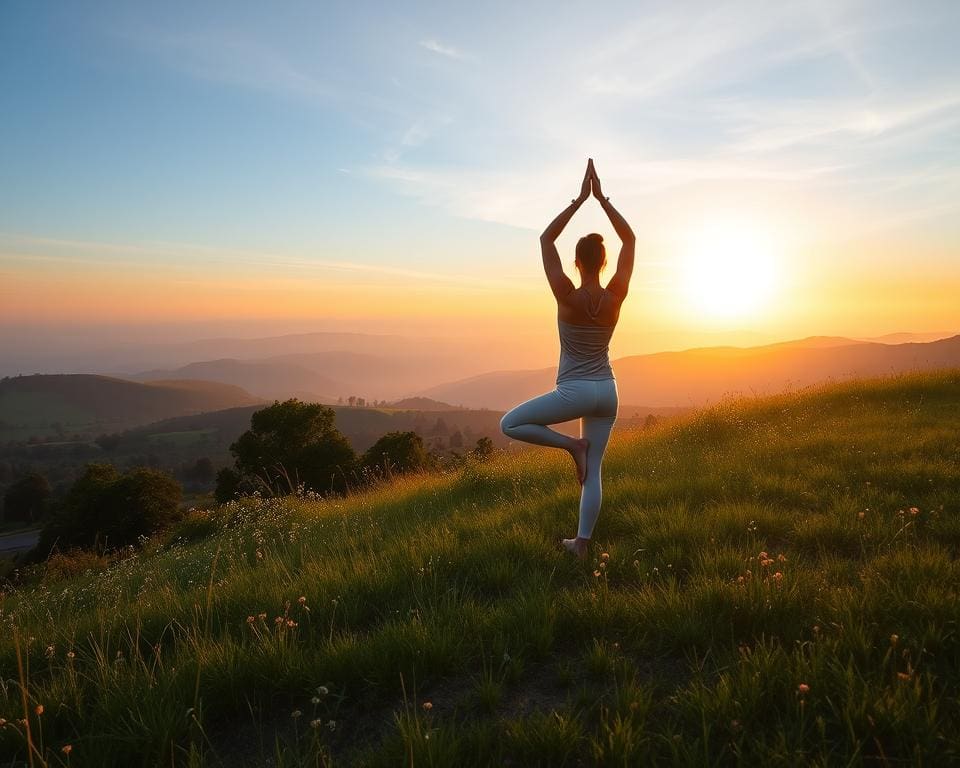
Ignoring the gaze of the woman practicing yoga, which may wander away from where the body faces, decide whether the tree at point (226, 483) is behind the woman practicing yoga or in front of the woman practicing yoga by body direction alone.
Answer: in front

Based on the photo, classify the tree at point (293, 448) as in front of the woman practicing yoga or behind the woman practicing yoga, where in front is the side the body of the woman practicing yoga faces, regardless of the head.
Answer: in front

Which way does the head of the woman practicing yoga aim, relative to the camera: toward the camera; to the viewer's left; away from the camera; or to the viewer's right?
away from the camera

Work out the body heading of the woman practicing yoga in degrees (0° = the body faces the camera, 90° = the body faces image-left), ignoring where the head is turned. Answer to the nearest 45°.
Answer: approximately 180°

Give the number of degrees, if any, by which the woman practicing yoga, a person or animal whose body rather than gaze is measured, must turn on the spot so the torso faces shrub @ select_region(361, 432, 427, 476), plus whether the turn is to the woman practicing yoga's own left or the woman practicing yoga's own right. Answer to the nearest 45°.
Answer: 0° — they already face it
